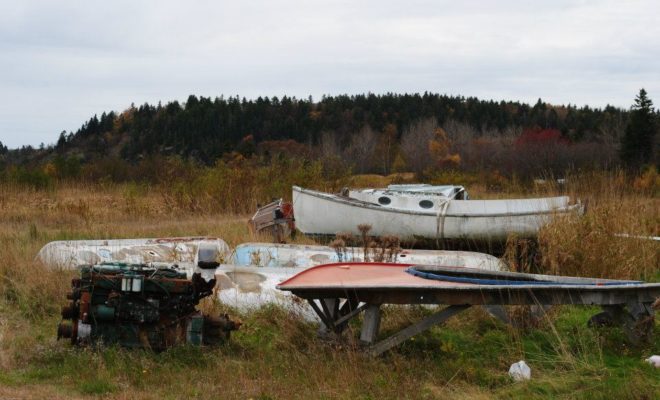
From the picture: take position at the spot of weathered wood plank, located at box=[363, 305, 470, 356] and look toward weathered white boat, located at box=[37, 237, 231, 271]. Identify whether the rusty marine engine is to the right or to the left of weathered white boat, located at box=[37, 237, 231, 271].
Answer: left

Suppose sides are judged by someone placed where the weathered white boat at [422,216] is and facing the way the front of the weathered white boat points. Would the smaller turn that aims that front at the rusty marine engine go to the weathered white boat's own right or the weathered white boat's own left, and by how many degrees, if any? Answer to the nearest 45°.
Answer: approximately 90° to the weathered white boat's own left

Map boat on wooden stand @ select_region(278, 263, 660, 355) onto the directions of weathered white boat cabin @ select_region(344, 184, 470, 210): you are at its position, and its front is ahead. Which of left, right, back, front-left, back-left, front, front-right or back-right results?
left

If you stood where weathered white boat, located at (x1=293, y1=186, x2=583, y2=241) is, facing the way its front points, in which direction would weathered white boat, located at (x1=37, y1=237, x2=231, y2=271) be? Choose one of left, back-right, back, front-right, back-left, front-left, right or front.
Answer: front-left

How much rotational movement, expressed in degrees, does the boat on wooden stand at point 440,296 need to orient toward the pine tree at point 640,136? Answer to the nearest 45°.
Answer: approximately 90° to its right

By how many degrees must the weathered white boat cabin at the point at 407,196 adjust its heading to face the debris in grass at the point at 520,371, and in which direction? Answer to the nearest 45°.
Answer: approximately 90° to its left

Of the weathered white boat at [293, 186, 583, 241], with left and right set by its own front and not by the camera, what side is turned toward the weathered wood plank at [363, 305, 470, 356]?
left

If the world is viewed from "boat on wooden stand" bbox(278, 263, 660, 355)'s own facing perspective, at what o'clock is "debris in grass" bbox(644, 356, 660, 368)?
The debris in grass is roughly at 6 o'clock from the boat on wooden stand.

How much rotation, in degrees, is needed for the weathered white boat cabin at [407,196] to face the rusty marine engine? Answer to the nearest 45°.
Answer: approximately 90° to its left

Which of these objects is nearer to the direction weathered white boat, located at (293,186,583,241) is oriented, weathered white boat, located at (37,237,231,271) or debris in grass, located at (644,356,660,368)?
the weathered white boat

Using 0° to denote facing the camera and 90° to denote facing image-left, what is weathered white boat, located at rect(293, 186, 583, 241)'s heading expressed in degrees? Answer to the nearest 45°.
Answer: approximately 90°

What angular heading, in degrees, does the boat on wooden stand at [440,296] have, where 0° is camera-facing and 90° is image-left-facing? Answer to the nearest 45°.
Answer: approximately 90°

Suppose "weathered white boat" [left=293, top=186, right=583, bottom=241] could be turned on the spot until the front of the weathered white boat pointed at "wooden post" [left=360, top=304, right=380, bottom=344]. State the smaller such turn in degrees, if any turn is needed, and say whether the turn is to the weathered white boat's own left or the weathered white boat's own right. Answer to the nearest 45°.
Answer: approximately 90° to the weathered white boat's own left

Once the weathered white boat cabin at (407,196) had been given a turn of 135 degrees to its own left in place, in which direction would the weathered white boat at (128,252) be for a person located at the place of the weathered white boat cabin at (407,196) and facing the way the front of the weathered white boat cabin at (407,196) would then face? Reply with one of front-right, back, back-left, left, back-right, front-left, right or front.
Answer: right

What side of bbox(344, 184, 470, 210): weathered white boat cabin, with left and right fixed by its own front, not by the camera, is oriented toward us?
left

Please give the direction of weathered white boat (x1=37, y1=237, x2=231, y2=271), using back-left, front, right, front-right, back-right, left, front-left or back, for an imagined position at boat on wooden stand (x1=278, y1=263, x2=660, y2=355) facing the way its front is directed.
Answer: front-right
